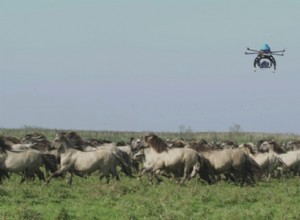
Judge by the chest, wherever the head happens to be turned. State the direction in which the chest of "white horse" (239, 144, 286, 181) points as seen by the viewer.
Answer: to the viewer's left

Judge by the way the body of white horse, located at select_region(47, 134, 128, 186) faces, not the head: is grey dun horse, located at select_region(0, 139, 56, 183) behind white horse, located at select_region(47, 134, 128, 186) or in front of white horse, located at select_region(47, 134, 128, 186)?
in front

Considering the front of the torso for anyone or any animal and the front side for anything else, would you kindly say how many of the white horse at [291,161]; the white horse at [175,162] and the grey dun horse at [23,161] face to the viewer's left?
3

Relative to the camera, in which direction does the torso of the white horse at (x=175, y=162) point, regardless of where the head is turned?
to the viewer's left

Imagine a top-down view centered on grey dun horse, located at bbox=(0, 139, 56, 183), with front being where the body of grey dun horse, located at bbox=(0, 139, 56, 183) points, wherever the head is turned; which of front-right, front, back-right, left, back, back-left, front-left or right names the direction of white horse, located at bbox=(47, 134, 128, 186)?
back

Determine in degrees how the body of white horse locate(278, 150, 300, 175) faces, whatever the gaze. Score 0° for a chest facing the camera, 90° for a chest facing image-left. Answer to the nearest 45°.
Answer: approximately 90°

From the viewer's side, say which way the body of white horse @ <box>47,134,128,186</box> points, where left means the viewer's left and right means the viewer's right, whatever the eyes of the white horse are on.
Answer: facing to the left of the viewer

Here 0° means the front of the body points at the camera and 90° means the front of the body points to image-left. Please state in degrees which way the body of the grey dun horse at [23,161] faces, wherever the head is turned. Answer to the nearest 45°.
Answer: approximately 90°

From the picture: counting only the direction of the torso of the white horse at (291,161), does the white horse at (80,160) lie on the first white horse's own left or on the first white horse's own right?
on the first white horse's own left

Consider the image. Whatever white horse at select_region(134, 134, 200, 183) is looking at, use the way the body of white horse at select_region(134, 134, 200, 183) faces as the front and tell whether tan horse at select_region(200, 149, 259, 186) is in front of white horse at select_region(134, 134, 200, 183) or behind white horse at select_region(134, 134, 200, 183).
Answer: behind
